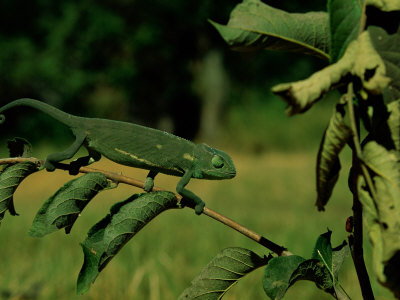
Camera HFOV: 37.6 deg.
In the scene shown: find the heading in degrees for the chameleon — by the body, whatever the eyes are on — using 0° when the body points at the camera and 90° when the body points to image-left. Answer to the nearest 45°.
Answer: approximately 270°
